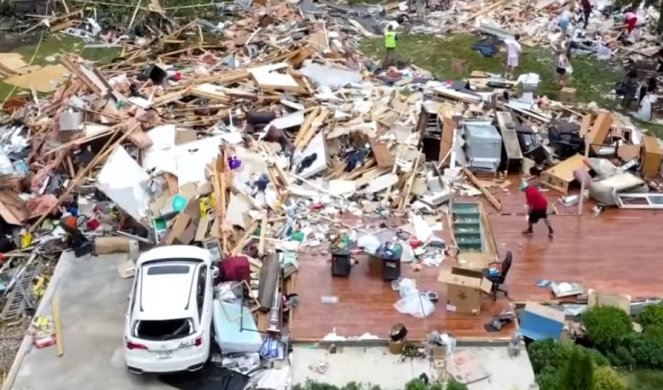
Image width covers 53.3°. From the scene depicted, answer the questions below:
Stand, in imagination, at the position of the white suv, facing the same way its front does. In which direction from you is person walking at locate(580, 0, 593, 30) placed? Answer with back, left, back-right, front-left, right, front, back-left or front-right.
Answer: front-right

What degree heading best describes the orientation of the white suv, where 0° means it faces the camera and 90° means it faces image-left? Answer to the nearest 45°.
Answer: approximately 180°

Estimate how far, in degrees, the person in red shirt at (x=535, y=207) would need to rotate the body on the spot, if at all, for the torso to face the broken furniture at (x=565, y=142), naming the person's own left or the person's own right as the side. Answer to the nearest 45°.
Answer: approximately 90° to the person's own right

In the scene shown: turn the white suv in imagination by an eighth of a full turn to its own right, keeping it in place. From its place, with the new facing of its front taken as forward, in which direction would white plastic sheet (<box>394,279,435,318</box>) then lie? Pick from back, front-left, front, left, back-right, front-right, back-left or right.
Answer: front-right

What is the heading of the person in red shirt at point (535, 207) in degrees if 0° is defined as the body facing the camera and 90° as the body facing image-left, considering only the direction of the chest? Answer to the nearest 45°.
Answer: approximately 90°

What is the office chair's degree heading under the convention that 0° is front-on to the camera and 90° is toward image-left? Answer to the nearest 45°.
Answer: approximately 90°

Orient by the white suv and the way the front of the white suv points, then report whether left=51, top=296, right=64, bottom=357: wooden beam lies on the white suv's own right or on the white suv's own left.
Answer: on the white suv's own left

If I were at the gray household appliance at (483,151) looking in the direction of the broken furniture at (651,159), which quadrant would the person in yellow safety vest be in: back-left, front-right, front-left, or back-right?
back-left

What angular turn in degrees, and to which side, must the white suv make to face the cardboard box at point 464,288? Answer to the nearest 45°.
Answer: approximately 90° to its right

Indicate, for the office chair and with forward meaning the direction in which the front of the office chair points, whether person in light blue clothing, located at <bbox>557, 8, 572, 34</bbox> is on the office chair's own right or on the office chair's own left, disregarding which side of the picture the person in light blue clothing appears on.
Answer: on the office chair's own right
